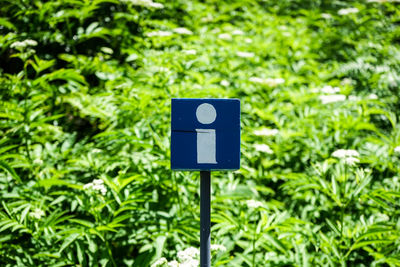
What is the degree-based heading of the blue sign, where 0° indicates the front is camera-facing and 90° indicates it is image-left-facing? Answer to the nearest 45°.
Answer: approximately 0°

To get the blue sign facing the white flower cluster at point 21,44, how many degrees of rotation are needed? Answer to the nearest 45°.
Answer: approximately 135° to its right

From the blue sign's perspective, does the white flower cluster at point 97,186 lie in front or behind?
behind
